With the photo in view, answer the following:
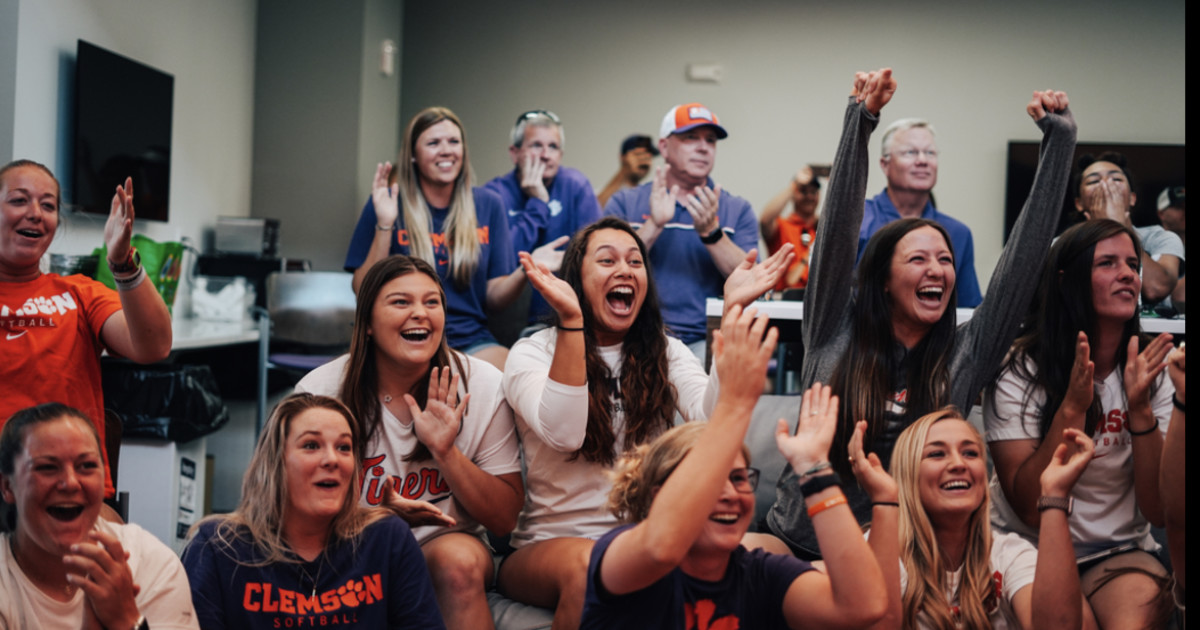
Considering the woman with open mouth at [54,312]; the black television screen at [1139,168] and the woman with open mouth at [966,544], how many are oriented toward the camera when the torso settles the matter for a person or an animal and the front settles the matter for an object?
3

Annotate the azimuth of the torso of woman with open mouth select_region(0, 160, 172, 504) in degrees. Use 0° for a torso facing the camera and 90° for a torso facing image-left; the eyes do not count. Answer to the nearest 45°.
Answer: approximately 0°

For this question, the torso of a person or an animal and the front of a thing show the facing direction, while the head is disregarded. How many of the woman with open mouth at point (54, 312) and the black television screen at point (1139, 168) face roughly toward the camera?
2

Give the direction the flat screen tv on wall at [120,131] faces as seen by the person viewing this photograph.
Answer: facing the viewer and to the right of the viewer

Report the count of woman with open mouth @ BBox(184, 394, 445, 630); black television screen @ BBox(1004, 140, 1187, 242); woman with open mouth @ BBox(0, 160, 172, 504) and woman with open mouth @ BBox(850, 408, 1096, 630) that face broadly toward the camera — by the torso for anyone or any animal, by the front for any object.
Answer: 4

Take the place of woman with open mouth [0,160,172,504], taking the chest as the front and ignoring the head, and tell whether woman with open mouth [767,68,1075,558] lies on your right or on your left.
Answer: on your left

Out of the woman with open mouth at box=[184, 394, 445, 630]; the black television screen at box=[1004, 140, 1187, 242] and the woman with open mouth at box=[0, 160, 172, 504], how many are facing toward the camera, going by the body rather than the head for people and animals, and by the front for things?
3

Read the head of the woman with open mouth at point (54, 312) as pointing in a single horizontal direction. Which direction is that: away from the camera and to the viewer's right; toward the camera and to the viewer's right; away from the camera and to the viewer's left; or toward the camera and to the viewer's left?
toward the camera and to the viewer's right

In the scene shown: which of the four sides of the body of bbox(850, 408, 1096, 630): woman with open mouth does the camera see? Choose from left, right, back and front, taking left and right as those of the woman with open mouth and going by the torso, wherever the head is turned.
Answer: front

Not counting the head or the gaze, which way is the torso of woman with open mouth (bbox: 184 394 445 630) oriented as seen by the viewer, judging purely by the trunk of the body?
toward the camera

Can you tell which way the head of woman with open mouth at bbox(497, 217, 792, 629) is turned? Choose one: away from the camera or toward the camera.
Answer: toward the camera
